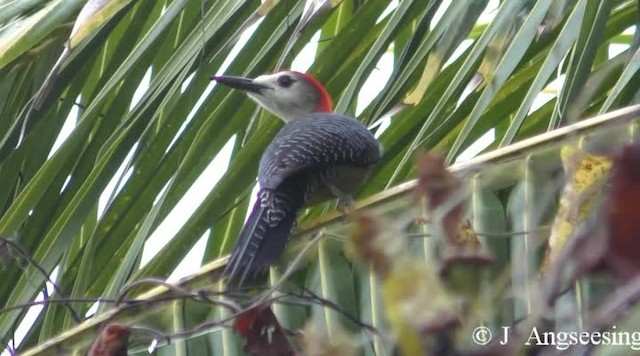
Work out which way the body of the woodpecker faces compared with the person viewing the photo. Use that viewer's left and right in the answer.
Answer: facing away from the viewer and to the right of the viewer

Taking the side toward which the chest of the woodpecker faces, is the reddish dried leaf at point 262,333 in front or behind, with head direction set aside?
behind

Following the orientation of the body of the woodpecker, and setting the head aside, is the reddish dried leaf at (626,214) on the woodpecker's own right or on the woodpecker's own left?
on the woodpecker's own right

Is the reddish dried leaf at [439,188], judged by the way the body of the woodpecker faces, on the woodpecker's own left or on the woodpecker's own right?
on the woodpecker's own right

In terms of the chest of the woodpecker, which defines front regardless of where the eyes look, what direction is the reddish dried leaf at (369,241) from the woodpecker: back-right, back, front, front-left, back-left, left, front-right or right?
back-right
